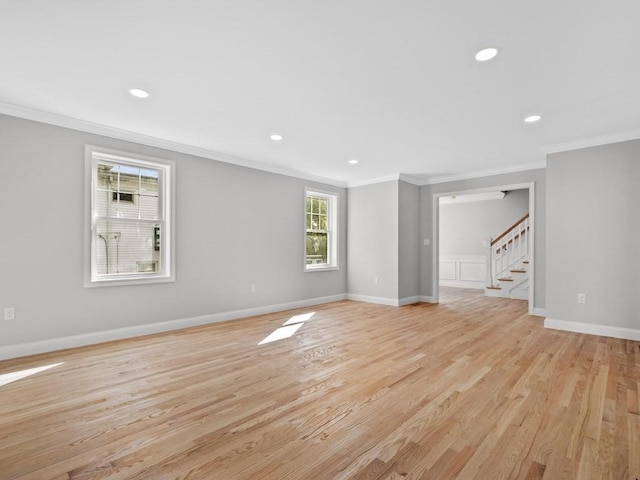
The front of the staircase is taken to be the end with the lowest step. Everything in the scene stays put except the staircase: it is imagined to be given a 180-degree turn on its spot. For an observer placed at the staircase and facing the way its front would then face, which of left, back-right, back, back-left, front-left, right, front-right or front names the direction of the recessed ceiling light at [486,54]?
right

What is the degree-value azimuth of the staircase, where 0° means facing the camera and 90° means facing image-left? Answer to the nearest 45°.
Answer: approximately 90°

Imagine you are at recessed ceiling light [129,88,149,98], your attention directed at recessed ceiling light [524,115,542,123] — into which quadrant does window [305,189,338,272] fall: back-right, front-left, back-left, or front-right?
front-left

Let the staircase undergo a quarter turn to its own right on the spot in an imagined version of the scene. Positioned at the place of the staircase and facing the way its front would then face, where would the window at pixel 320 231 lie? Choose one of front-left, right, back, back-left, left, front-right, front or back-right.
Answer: back-left

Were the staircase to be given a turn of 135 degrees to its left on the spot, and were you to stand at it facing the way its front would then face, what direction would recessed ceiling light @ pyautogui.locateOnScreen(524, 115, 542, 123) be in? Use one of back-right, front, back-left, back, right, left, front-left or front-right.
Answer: front-right

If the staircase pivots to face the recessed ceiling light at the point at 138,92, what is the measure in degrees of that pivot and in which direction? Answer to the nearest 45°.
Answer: approximately 45° to its left
